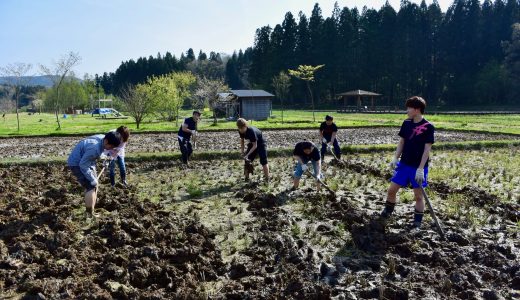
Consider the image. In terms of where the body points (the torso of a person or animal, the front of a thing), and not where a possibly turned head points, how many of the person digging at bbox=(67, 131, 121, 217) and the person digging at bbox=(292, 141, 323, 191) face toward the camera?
1

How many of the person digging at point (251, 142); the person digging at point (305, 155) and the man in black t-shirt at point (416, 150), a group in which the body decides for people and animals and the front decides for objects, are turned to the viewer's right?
0

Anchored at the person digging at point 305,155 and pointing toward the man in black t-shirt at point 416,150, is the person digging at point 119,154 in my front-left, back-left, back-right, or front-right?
back-right

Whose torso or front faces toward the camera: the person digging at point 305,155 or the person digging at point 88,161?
the person digging at point 305,155

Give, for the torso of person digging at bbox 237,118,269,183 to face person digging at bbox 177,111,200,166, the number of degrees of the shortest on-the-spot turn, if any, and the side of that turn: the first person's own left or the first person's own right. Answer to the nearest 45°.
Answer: approximately 90° to the first person's own right

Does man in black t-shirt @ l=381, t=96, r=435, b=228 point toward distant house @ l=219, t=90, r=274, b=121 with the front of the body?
no

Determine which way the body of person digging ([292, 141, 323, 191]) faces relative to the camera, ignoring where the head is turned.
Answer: toward the camera

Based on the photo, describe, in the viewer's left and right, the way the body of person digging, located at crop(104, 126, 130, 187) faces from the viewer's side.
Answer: facing the viewer and to the left of the viewer

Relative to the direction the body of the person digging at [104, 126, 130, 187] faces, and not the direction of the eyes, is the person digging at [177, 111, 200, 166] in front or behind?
behind

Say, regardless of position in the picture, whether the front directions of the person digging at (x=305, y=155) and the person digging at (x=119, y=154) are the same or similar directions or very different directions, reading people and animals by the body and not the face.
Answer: same or similar directions

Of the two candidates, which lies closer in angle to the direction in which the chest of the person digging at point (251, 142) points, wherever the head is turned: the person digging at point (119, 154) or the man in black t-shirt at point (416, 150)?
the person digging

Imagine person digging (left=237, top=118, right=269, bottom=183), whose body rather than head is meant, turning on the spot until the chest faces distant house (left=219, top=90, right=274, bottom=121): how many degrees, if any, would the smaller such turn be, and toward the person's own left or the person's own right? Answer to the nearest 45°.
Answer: approximately 135° to the person's own right

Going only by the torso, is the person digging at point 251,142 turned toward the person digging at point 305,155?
no

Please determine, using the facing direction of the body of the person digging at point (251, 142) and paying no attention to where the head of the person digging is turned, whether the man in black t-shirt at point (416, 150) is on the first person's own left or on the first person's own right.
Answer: on the first person's own left

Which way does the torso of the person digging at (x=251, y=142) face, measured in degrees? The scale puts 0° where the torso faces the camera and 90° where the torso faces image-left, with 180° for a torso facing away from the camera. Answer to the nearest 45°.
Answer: approximately 45°

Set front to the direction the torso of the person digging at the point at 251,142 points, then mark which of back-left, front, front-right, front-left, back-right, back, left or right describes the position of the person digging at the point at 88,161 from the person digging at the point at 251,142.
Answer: front

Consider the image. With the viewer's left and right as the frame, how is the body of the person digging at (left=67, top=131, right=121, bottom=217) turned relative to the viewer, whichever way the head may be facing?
facing to the right of the viewer
